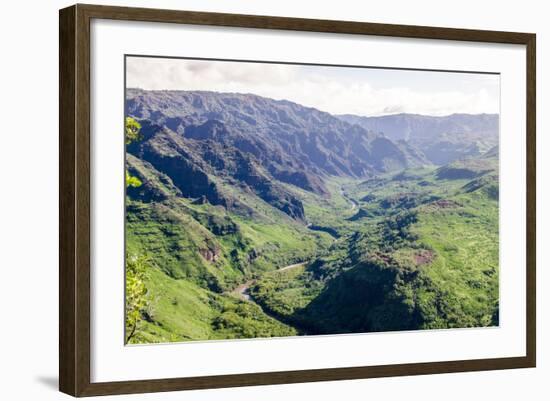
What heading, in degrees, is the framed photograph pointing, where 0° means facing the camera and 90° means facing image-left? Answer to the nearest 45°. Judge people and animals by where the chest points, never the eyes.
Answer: approximately 315°
